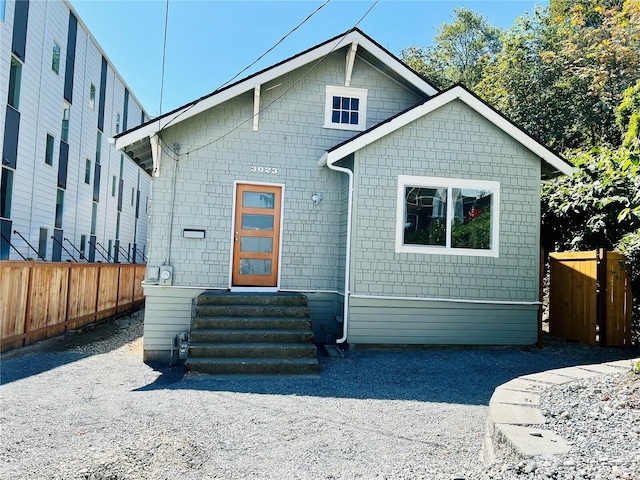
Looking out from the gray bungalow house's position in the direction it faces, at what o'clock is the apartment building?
The apartment building is roughly at 4 o'clock from the gray bungalow house.

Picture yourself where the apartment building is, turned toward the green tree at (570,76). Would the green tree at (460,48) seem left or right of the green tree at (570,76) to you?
left

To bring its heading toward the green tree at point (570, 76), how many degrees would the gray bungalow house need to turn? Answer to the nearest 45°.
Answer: approximately 135° to its left

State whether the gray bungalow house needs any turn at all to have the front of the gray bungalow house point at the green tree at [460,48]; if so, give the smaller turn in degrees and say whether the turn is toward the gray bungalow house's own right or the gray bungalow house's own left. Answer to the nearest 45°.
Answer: approximately 180°

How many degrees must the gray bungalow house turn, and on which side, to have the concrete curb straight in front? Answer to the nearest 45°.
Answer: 0° — it already faces it

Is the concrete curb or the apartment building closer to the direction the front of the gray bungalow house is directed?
the concrete curb

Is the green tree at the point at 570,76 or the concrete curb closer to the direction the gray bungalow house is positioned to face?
the concrete curb

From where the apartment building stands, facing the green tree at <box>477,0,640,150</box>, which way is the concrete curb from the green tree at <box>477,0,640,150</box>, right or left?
right

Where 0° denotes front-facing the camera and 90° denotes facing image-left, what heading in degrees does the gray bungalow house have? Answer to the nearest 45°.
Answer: approximately 0°
